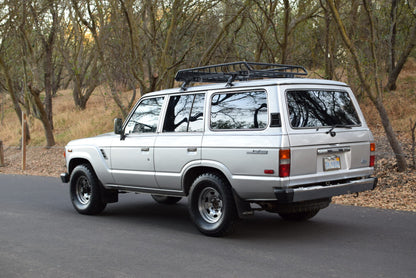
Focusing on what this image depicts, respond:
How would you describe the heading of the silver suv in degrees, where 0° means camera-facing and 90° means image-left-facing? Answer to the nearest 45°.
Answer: approximately 135°
